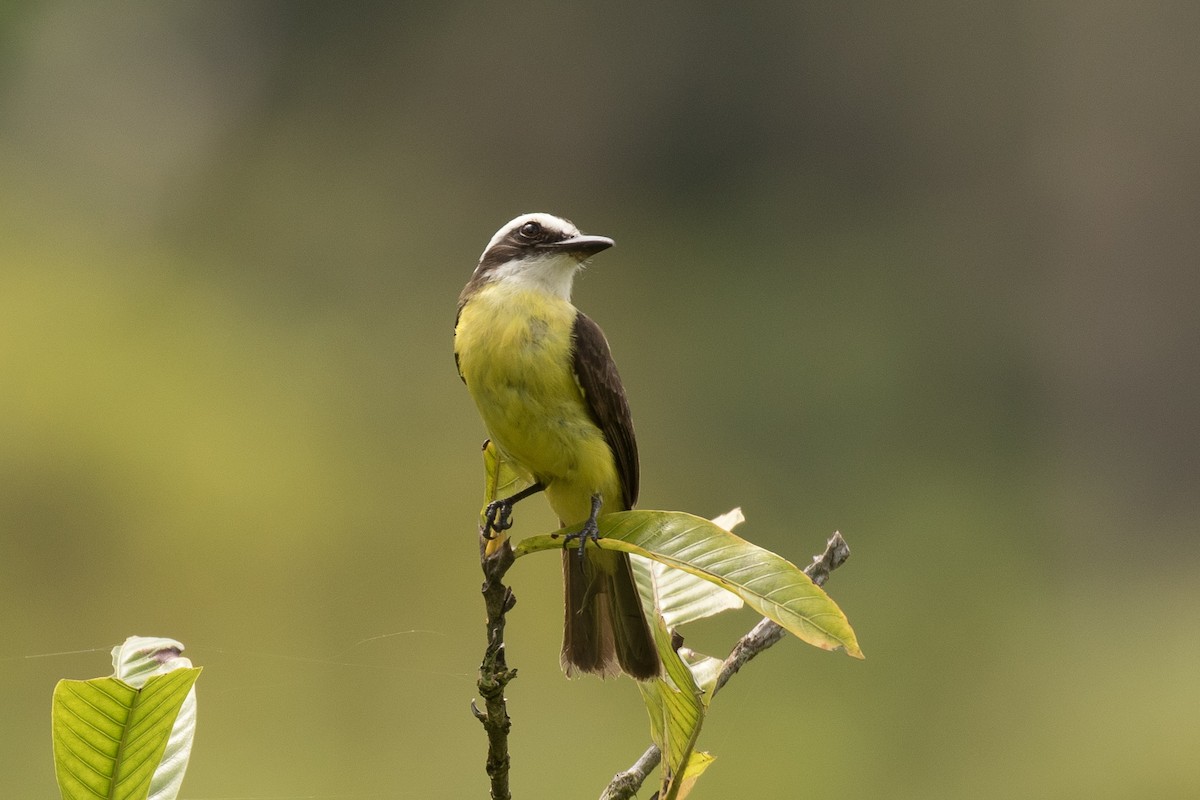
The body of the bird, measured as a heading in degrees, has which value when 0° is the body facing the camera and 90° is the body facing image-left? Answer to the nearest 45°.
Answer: approximately 45°
